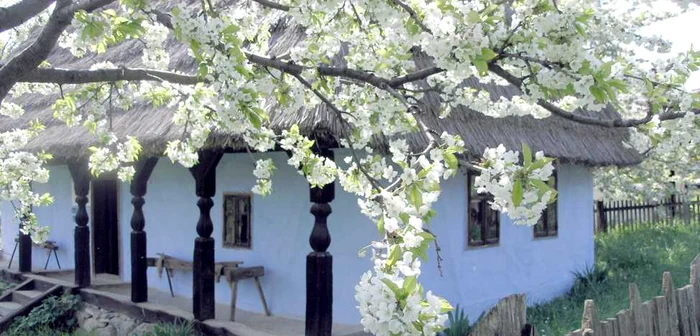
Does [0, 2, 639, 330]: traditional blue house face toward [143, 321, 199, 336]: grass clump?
yes

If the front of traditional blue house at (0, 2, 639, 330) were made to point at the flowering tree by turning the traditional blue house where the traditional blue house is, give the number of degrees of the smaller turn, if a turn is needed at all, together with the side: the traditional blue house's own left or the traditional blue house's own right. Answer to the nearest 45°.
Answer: approximately 45° to the traditional blue house's own left

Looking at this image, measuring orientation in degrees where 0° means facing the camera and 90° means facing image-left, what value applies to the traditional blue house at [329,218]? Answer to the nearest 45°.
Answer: approximately 45°

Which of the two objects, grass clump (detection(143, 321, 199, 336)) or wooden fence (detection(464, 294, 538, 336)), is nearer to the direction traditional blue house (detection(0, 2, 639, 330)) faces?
the grass clump

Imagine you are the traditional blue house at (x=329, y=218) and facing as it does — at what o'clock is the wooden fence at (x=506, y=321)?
The wooden fence is roughly at 10 o'clock from the traditional blue house.

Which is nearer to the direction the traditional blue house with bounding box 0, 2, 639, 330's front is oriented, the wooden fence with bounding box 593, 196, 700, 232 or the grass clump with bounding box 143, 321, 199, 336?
the grass clump

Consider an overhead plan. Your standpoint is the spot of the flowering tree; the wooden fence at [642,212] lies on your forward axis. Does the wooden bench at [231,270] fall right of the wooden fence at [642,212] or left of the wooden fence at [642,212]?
left

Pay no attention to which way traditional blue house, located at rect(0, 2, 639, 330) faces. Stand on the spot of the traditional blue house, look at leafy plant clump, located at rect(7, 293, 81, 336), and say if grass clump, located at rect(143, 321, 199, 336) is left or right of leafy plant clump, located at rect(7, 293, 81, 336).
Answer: left

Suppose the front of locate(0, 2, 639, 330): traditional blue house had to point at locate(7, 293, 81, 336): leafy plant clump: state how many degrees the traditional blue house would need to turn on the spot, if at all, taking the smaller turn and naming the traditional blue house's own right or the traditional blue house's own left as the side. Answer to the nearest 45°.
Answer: approximately 45° to the traditional blue house's own right
